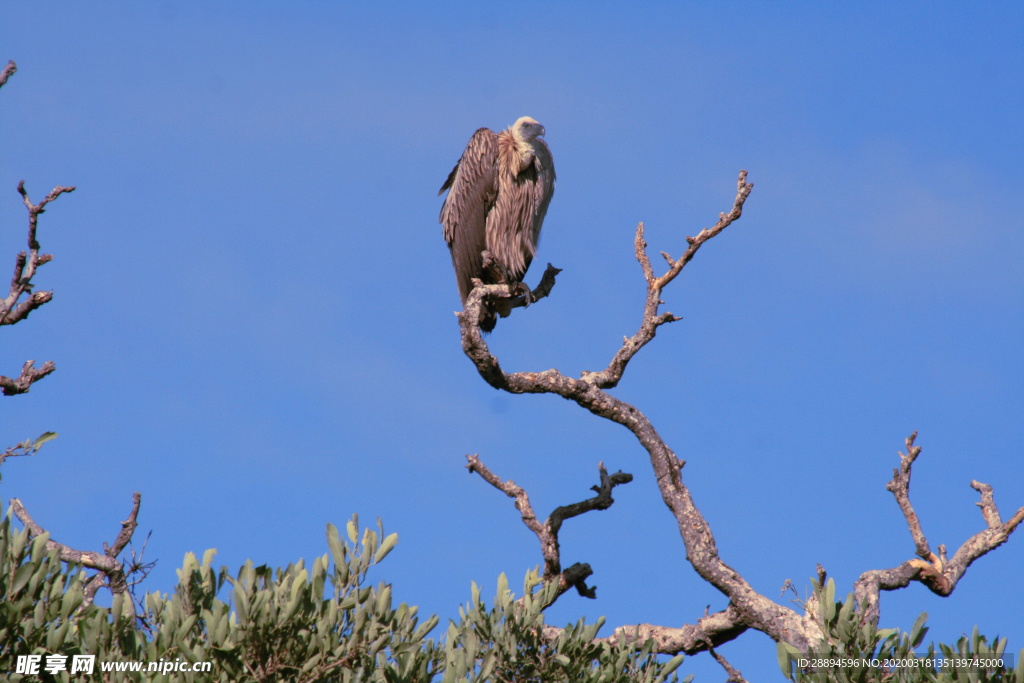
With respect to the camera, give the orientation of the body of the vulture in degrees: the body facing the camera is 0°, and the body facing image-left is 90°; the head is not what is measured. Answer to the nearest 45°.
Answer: approximately 315°
